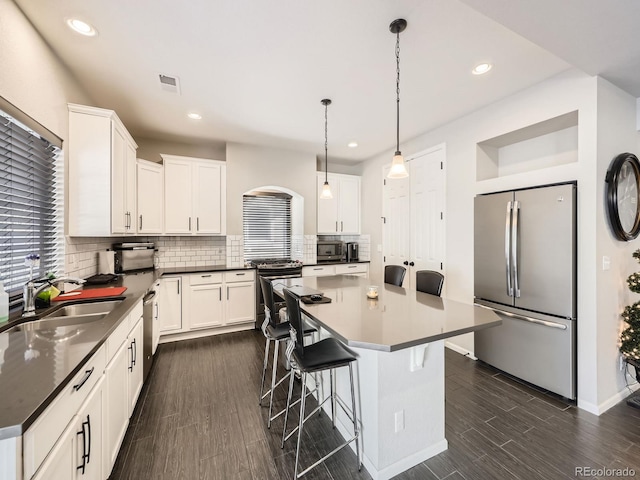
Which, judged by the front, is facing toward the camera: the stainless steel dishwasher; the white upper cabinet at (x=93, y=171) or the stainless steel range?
the stainless steel range

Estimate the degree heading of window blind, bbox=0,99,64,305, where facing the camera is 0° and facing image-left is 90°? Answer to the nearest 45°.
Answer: approximately 315°

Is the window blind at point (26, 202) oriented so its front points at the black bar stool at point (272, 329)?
yes

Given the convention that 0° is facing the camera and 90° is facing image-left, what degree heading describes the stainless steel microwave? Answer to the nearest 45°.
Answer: approximately 0°

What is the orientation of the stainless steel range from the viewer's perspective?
toward the camera

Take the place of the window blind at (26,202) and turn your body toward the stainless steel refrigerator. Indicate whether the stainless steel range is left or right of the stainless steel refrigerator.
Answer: left

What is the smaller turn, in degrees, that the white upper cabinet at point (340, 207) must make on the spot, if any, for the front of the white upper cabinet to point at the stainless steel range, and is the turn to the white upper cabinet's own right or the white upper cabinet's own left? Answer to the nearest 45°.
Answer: approximately 45° to the white upper cabinet's own right

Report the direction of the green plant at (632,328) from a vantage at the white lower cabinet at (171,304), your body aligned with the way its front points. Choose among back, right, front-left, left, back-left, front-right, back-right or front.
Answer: front-left

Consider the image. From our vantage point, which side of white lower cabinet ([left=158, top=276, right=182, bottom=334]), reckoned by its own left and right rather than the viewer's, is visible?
front

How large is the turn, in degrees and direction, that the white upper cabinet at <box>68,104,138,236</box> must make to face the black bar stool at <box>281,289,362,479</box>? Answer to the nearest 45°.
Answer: approximately 45° to its right

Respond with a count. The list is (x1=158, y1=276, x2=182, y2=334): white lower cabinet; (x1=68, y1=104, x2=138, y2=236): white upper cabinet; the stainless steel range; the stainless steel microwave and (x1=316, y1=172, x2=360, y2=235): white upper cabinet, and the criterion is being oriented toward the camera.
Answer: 4

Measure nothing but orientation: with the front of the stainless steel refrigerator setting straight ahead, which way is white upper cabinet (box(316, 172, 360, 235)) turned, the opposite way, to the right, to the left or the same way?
to the left

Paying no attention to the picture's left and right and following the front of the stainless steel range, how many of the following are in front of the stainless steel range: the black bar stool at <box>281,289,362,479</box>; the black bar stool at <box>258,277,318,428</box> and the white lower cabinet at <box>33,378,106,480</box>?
3

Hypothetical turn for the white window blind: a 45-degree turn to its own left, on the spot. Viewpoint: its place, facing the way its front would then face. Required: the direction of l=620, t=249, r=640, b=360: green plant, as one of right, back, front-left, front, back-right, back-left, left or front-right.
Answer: front

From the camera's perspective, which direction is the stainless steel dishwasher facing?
to the viewer's right

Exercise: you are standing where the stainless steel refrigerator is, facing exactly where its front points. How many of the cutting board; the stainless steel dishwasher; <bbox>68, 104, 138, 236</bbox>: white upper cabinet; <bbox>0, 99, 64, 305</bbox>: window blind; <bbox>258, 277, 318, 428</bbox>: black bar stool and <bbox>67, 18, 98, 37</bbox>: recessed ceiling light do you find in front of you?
6
